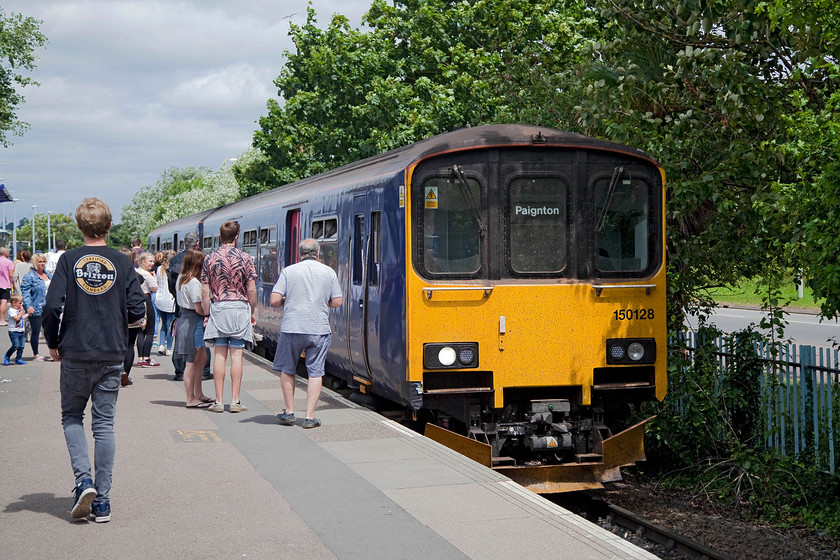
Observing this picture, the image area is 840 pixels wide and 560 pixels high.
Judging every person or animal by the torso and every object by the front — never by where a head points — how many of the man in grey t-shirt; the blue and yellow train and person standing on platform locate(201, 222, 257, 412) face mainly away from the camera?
2

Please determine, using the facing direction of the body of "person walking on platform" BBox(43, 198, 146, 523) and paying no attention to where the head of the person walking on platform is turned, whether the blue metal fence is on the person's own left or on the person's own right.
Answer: on the person's own right

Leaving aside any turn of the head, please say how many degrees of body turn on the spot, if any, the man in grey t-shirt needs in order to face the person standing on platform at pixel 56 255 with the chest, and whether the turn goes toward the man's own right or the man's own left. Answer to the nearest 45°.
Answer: approximately 45° to the man's own left

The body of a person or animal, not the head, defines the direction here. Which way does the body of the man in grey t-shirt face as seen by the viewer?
away from the camera

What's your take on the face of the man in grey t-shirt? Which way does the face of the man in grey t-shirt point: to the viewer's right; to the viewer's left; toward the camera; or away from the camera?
away from the camera

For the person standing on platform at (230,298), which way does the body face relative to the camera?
away from the camera

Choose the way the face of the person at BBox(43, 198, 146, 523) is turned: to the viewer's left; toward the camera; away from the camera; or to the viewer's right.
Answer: away from the camera

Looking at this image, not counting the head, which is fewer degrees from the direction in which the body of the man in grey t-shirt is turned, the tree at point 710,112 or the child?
the child

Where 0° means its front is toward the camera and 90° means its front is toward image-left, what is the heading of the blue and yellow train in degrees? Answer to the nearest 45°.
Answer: approximately 315°

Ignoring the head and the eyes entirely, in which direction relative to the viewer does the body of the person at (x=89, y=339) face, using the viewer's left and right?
facing away from the viewer

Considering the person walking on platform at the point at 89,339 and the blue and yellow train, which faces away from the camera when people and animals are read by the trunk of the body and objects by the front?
the person walking on platform
